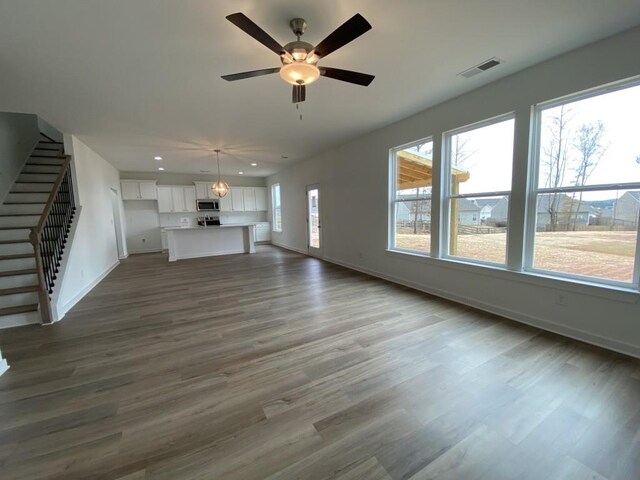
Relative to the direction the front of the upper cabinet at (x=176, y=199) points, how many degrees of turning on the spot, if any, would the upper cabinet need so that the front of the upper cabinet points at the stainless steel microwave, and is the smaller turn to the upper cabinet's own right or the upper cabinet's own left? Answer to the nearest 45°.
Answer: approximately 90° to the upper cabinet's own left

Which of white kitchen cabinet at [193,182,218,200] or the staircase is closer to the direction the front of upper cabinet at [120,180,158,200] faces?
the staircase

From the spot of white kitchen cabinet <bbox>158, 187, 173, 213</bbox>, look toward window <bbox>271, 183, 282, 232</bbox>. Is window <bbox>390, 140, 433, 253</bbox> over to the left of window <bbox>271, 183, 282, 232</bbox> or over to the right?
right

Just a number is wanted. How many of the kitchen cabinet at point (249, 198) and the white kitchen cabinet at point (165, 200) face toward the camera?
2

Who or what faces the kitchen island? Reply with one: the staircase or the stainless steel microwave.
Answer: the stainless steel microwave

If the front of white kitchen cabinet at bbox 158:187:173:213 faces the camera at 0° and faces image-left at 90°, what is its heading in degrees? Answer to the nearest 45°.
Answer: approximately 0°

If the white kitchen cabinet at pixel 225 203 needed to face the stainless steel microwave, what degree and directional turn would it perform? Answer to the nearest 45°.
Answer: approximately 90° to its right

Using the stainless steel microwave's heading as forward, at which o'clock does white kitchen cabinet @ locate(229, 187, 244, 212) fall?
The white kitchen cabinet is roughly at 9 o'clock from the stainless steel microwave.
